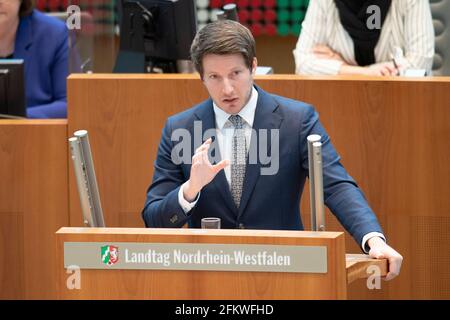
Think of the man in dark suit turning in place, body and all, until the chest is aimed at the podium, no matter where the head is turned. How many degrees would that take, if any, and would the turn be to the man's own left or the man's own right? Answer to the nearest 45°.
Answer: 0° — they already face it

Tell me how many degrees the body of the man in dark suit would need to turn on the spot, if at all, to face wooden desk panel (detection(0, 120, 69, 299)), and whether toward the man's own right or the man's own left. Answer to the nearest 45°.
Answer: approximately 135° to the man's own right

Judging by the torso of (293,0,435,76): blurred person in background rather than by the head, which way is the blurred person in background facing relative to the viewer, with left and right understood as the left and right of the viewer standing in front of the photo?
facing the viewer

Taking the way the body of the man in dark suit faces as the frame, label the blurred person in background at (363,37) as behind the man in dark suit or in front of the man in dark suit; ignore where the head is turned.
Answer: behind

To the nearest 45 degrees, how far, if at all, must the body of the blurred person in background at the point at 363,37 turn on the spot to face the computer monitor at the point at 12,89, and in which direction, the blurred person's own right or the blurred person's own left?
approximately 90° to the blurred person's own right

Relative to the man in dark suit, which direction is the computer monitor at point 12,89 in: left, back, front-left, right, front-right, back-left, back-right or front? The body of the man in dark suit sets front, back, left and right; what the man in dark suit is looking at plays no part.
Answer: back-right

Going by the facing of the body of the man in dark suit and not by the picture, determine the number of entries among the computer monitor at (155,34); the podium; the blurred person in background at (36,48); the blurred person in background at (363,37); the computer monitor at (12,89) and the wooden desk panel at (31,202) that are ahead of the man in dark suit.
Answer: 1

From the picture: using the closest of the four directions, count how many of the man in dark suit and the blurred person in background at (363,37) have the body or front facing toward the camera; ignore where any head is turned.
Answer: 2

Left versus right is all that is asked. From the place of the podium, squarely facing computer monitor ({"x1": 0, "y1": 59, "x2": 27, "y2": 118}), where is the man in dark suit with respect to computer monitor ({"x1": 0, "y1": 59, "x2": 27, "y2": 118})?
right

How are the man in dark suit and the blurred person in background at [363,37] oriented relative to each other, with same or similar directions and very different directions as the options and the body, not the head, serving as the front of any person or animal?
same or similar directions

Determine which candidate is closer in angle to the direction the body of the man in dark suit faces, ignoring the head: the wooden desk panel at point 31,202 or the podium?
the podium

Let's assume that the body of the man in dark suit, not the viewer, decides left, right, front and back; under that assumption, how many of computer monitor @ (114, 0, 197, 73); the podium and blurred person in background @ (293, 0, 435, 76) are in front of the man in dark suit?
1

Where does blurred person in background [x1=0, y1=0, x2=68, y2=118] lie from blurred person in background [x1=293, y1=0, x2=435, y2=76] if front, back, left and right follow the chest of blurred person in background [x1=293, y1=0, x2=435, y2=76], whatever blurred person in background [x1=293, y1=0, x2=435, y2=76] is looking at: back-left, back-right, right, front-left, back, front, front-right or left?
right
